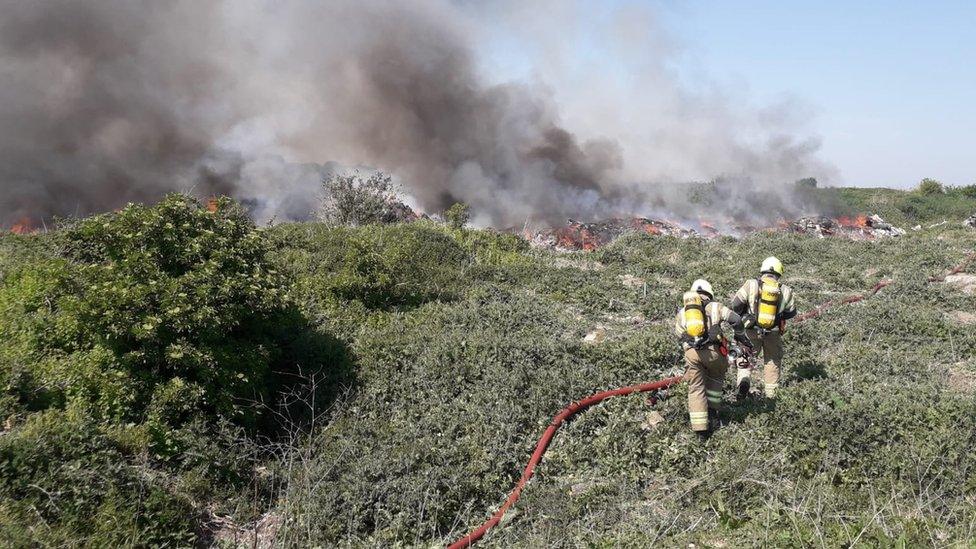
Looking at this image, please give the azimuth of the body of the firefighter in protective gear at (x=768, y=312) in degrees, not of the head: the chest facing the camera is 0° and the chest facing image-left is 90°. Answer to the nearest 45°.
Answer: approximately 180°

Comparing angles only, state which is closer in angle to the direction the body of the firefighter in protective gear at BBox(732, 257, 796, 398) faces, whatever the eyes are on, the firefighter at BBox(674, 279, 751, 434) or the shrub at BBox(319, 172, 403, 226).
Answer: the shrub

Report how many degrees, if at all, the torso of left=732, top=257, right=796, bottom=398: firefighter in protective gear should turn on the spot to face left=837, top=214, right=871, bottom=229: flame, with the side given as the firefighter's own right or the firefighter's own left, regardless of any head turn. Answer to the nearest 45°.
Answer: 0° — they already face it

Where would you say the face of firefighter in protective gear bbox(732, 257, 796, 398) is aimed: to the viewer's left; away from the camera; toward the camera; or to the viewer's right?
away from the camera

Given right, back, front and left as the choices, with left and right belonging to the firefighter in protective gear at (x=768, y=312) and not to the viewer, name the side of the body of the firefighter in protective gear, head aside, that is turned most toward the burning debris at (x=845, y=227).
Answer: front

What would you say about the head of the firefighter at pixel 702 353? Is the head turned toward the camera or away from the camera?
away from the camera

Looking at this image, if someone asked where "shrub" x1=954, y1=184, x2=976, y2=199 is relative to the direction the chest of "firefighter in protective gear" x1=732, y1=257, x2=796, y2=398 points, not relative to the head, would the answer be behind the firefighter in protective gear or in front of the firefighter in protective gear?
in front

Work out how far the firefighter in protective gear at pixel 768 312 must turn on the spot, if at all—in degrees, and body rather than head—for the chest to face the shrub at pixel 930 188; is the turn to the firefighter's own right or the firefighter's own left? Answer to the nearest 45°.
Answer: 0° — they already face it

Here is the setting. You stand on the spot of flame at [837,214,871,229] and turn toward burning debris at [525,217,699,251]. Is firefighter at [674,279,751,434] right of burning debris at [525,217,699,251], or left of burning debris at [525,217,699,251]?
left

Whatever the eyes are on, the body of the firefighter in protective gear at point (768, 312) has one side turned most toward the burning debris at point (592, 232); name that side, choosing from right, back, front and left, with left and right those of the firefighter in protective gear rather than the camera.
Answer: front

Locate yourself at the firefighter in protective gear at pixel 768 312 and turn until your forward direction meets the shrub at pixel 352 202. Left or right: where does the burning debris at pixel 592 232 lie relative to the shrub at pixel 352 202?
right

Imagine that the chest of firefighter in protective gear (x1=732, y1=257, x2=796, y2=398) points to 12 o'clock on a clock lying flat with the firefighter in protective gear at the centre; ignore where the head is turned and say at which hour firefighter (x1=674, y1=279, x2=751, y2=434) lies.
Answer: The firefighter is roughly at 7 o'clock from the firefighter in protective gear.
